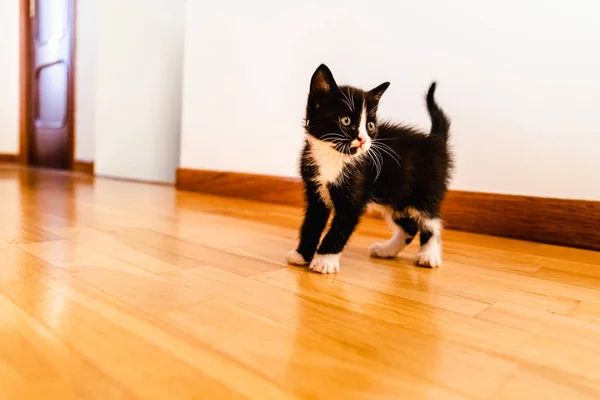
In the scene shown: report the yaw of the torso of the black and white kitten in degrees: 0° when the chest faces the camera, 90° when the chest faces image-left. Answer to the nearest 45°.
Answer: approximately 45°
